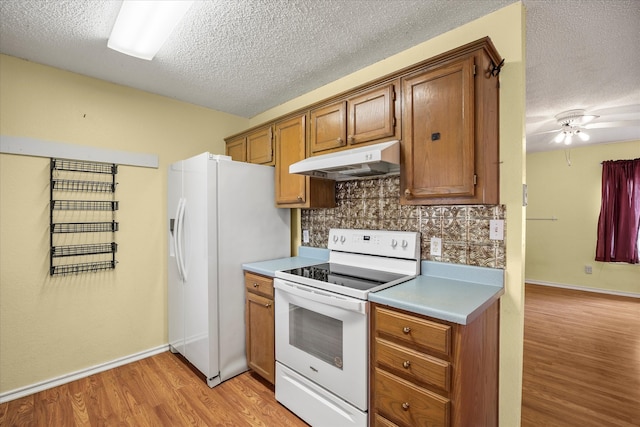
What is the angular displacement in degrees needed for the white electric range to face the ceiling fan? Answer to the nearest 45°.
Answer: approximately 180°

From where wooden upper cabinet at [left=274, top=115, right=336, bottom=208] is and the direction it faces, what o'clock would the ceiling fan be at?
The ceiling fan is roughly at 7 o'clock from the wooden upper cabinet.

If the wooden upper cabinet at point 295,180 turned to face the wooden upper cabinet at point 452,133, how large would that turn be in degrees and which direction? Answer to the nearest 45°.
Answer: approximately 90° to its left

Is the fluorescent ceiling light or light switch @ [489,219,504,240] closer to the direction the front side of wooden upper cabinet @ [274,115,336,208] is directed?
the fluorescent ceiling light

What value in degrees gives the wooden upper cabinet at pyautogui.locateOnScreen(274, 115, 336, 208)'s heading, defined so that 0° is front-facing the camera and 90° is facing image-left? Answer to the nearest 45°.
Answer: approximately 45°

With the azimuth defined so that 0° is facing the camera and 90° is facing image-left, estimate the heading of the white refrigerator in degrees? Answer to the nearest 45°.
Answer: approximately 45°

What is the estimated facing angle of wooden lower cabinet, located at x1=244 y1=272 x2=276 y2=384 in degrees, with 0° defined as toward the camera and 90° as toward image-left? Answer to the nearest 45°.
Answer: approximately 45°
